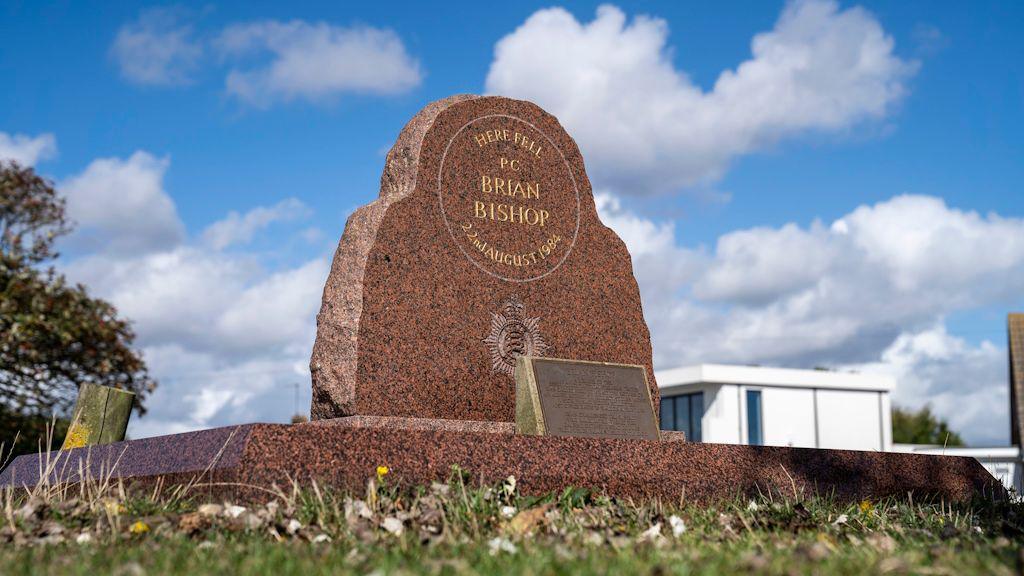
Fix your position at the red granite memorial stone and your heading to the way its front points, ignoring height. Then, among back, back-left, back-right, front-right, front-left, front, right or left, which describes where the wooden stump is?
back-right

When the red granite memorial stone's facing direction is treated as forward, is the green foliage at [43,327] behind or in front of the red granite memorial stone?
behind

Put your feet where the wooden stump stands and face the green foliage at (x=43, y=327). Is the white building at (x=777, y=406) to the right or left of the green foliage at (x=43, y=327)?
right

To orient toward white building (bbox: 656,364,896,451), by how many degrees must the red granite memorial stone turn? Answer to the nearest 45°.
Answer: approximately 135° to its left

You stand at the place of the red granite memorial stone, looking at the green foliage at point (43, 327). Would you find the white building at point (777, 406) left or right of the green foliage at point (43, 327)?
right

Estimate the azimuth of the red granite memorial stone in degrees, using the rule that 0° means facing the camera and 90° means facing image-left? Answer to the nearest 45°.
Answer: approximately 315°
